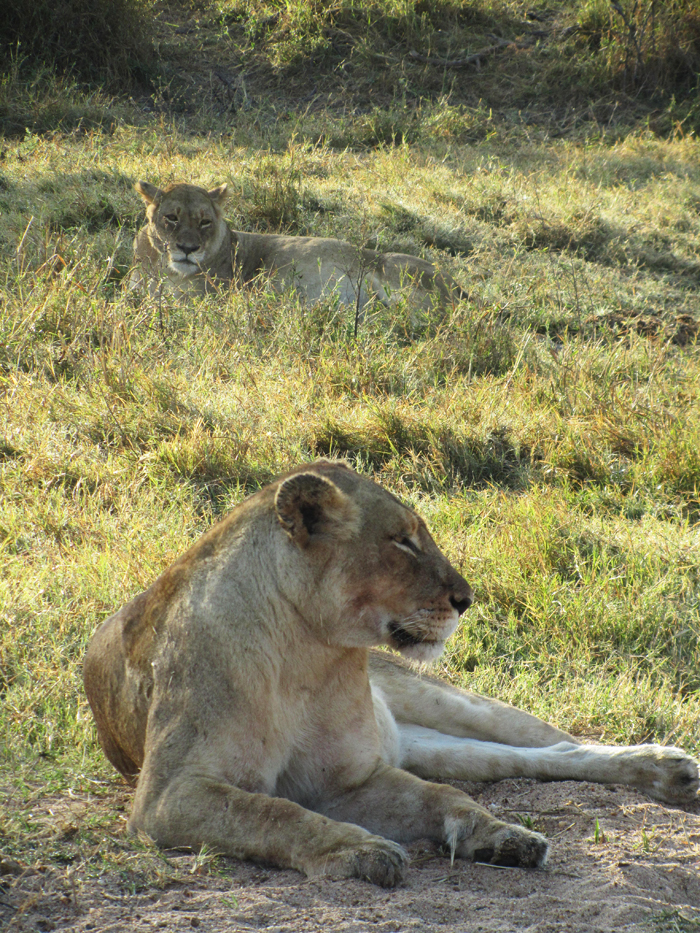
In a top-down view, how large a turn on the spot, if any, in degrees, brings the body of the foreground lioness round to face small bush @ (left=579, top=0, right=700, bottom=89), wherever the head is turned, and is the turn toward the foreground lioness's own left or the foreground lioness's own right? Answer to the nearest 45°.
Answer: approximately 135° to the foreground lioness's own left

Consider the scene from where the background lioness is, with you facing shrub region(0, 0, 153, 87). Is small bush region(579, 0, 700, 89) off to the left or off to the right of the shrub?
right

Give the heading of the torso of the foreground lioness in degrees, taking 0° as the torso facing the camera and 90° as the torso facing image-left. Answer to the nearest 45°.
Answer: approximately 315°

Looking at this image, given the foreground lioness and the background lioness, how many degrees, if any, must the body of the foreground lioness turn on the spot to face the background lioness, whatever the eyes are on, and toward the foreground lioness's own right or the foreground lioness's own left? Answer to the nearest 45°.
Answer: approximately 135° to the foreground lioness's own left

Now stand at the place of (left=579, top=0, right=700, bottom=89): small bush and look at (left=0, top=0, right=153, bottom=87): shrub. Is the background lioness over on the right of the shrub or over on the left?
left
